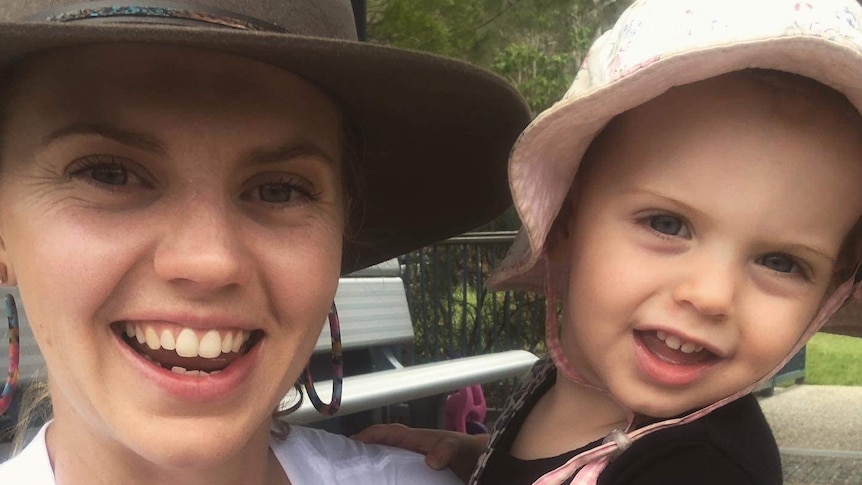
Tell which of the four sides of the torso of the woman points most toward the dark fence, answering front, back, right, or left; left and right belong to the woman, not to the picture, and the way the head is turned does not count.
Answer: back

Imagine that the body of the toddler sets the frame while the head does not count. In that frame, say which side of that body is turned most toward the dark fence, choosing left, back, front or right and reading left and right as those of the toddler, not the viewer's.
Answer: back

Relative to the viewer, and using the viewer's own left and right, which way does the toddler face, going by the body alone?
facing the viewer

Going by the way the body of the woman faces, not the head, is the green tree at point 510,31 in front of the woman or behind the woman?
behind
